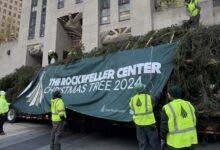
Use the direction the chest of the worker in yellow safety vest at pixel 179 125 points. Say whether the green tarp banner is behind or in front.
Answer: in front

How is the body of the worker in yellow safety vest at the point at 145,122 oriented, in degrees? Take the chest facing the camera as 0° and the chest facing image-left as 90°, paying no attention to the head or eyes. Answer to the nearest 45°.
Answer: approximately 180°

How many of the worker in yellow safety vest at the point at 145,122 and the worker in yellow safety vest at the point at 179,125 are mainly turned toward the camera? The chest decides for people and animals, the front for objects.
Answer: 0

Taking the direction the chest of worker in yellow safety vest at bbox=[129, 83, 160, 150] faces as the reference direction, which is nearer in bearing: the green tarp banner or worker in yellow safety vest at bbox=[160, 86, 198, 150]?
the green tarp banner

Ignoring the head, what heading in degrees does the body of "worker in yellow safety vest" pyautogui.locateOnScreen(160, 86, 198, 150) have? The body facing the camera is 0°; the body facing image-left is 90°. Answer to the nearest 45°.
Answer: approximately 135°
